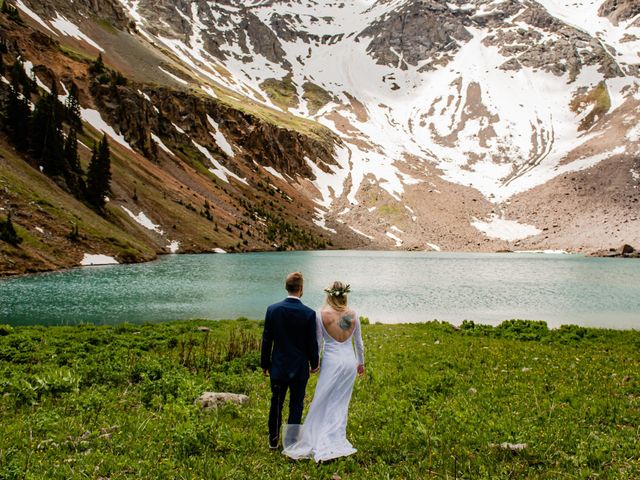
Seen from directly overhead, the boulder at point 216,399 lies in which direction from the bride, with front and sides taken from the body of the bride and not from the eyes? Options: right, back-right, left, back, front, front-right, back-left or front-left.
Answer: front-left

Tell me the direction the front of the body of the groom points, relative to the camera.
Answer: away from the camera

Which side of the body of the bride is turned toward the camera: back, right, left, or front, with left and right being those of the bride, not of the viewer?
back

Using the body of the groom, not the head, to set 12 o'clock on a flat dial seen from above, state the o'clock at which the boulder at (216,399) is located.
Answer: The boulder is roughly at 11 o'clock from the groom.

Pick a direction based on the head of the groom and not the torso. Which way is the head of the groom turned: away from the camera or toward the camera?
away from the camera

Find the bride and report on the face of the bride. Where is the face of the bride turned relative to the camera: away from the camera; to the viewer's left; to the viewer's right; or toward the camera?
away from the camera

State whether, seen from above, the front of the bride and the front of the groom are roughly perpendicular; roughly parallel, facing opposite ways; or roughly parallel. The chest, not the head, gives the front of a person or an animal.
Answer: roughly parallel
